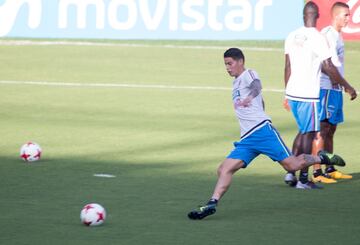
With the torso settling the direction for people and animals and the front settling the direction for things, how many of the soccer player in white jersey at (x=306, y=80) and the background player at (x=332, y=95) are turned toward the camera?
0
